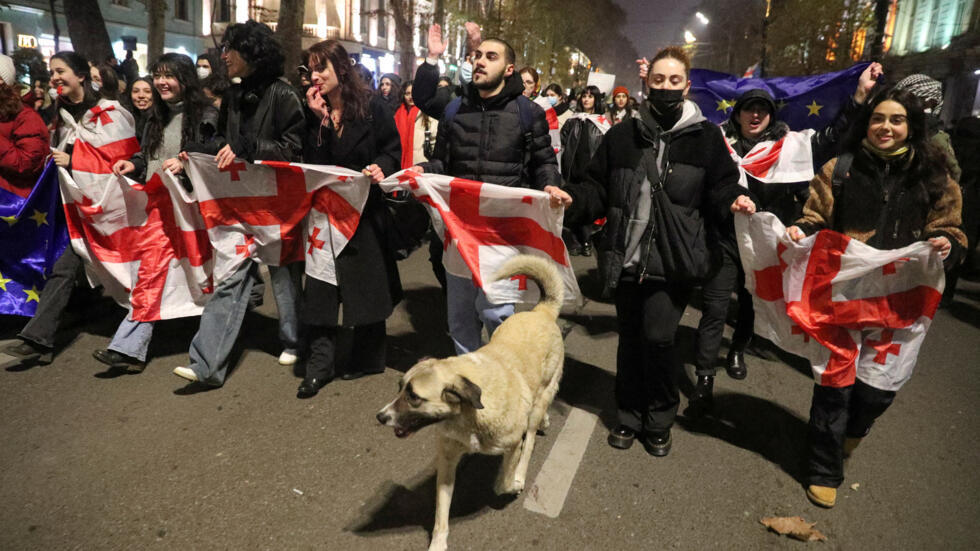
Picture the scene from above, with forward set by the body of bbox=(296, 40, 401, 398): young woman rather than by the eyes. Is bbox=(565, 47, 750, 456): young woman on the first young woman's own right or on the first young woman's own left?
on the first young woman's own left

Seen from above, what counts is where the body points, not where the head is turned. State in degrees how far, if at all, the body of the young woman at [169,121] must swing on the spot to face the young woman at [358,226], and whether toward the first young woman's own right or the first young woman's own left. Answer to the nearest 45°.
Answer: approximately 90° to the first young woman's own left

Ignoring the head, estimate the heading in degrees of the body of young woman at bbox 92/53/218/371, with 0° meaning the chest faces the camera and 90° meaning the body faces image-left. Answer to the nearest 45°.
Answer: approximately 45°

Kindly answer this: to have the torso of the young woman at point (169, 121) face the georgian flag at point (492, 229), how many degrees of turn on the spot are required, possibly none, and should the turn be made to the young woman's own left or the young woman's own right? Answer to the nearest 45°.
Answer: approximately 90° to the young woman's own left

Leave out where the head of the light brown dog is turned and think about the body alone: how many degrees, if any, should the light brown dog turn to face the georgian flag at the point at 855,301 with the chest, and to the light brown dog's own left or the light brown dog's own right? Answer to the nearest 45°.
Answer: approximately 135° to the light brown dog's own left

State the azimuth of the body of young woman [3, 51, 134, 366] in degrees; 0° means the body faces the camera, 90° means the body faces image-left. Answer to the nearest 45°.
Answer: approximately 45°

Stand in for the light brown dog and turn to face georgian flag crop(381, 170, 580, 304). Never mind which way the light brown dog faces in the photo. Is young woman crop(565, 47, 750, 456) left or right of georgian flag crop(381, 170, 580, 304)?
right

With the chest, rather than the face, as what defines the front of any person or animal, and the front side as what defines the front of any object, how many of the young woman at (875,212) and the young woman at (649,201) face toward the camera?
2
